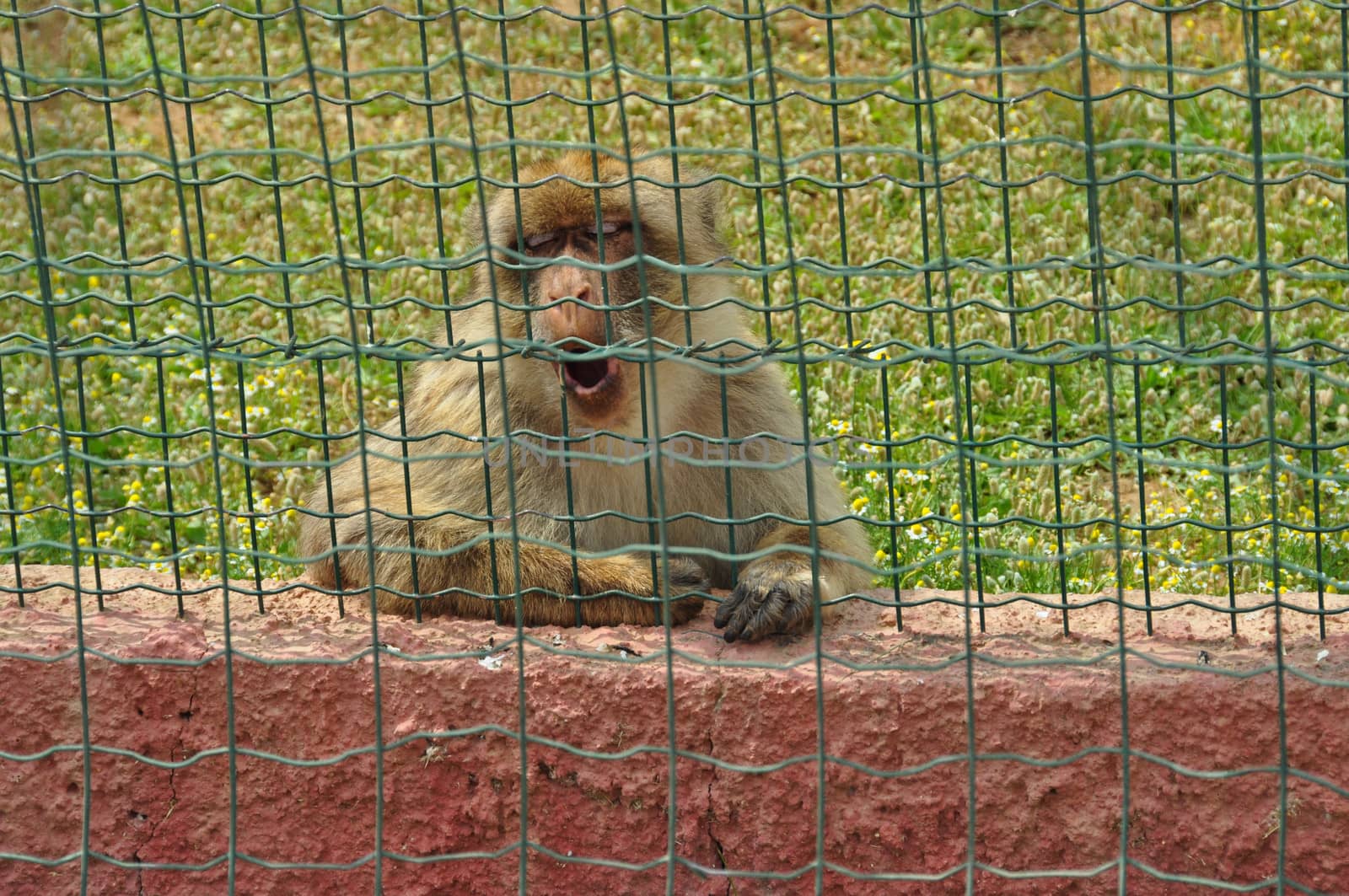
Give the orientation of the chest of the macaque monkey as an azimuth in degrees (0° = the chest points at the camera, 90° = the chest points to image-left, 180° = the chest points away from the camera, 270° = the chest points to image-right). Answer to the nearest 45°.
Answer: approximately 0°
